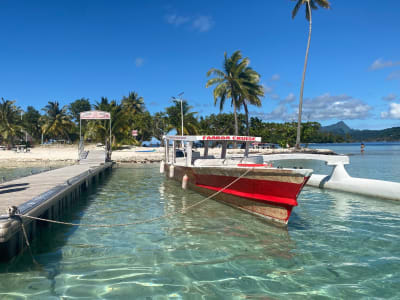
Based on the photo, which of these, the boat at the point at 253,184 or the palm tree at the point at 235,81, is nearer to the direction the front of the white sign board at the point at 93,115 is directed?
the boat

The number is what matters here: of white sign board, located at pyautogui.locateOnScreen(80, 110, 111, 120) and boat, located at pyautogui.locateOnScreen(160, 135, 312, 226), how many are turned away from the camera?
0

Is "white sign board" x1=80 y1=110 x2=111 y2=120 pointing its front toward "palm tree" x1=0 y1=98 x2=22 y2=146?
no

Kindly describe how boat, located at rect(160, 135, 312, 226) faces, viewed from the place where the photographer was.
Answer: facing the viewer and to the right of the viewer

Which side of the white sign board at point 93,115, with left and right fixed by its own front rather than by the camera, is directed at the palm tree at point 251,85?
left

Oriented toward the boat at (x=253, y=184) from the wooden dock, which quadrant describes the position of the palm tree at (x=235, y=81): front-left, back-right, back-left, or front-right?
front-left

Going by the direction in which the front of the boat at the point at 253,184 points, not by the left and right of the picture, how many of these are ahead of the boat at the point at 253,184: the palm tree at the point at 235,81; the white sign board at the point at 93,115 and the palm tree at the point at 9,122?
0

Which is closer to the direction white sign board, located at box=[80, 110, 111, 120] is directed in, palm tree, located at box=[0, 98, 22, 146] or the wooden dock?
the wooden dock

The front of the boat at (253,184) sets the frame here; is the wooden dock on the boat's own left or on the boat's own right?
on the boat's own right

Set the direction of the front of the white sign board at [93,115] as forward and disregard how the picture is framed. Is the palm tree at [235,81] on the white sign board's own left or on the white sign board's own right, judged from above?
on the white sign board's own left

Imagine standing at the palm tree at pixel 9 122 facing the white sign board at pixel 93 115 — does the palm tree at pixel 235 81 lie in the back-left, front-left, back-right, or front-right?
front-left

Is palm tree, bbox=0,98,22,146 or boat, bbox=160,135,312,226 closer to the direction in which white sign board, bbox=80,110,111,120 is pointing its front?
the boat

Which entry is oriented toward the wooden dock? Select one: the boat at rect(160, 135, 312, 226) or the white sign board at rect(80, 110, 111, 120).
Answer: the white sign board

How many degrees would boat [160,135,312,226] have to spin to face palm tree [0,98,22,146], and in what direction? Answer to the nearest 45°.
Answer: approximately 180°

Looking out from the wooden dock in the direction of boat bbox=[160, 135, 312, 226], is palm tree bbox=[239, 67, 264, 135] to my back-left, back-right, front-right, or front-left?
front-left

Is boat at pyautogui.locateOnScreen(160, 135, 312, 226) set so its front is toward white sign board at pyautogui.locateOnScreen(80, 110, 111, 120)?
no

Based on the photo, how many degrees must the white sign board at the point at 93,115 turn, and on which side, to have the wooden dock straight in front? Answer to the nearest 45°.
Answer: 0° — it already faces it

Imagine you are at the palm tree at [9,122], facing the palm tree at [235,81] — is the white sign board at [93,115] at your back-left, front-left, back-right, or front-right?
front-right

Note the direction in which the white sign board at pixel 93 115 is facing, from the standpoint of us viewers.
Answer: facing the viewer

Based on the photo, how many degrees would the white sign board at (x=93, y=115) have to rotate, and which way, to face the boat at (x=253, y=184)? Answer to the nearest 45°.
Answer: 0° — it already faces it
